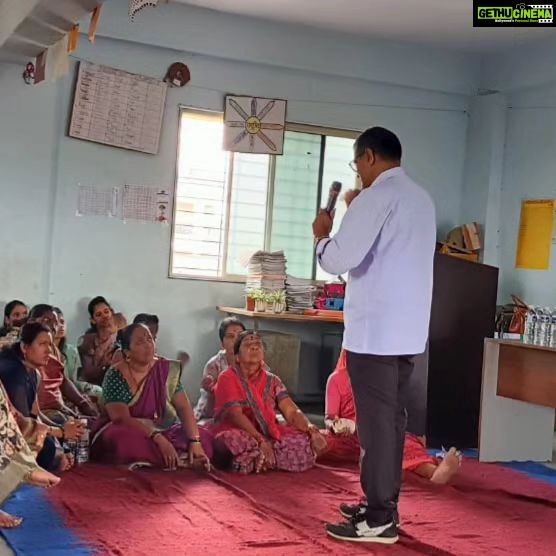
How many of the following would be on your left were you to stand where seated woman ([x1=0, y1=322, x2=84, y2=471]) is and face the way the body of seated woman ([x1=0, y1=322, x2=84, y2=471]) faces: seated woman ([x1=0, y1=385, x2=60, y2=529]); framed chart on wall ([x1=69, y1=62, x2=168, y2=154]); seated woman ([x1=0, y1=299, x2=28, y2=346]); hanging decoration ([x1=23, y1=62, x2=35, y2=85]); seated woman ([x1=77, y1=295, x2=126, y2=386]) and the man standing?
4

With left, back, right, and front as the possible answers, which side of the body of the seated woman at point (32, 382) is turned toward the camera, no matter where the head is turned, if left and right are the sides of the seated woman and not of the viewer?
right

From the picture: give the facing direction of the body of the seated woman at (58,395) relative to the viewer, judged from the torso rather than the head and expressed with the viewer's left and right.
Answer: facing the viewer and to the right of the viewer

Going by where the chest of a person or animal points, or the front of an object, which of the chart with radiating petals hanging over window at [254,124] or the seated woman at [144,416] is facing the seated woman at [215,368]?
the chart with radiating petals hanging over window

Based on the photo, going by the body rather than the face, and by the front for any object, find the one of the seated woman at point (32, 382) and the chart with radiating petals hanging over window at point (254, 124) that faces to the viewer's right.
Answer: the seated woman

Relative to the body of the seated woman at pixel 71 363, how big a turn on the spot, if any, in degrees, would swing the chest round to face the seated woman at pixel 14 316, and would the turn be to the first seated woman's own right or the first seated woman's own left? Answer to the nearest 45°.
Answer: approximately 180°

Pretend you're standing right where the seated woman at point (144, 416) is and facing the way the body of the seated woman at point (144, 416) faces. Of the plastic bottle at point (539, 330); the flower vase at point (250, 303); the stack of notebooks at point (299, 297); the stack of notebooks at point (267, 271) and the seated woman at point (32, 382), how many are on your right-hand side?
1

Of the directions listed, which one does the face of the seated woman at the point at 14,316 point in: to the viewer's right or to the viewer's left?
to the viewer's right

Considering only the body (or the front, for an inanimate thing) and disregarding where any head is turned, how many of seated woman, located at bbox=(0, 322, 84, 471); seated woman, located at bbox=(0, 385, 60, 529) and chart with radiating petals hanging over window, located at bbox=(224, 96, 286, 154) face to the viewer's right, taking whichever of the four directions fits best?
2

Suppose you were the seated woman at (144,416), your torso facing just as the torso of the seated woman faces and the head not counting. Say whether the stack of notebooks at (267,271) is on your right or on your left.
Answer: on your left

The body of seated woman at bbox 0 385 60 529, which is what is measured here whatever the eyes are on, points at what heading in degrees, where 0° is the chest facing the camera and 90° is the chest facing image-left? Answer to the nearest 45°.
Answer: approximately 270°

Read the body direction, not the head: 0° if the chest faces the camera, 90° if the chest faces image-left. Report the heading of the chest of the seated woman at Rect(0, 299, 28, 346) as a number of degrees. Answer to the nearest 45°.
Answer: approximately 315°

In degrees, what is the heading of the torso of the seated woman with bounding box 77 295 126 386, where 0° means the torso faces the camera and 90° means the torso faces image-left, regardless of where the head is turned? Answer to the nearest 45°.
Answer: approximately 315°

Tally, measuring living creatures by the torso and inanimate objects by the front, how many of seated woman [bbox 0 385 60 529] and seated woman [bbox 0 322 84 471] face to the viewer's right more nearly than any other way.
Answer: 2
